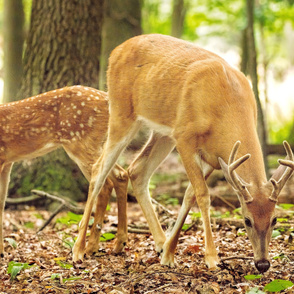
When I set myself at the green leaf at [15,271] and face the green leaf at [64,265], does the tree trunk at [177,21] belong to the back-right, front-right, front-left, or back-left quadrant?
front-left

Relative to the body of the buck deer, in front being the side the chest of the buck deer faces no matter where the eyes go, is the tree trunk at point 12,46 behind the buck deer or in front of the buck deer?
behind

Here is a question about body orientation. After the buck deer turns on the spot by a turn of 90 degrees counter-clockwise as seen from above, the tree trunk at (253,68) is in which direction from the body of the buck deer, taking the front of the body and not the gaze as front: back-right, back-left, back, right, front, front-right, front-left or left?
front-left

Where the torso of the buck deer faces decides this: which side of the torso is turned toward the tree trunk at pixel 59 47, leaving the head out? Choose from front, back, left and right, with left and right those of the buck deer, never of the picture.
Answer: back

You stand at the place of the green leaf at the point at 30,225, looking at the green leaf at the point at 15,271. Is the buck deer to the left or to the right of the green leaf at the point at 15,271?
left

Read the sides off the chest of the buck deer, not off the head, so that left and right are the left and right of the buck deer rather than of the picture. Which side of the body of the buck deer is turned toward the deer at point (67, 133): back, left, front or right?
back
